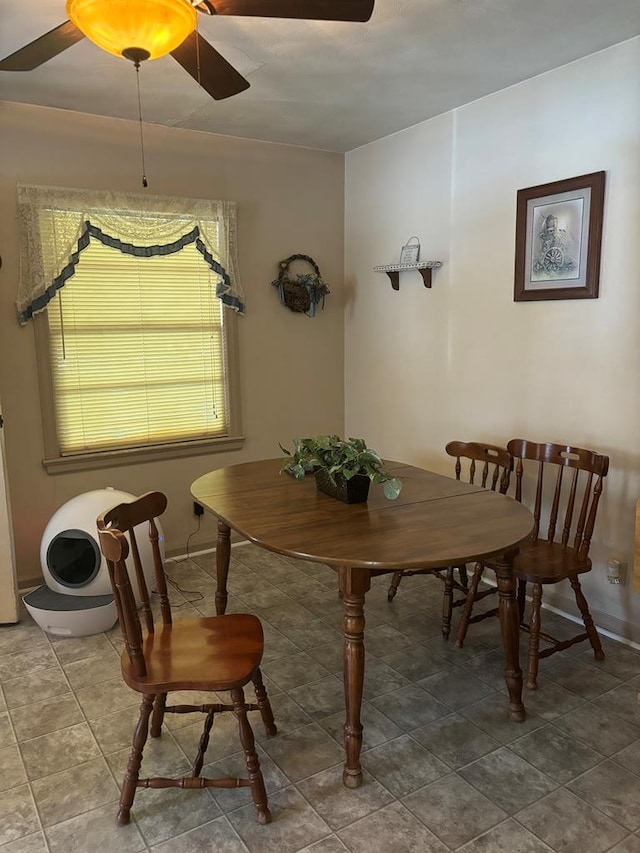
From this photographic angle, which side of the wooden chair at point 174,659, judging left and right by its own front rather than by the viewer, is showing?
right

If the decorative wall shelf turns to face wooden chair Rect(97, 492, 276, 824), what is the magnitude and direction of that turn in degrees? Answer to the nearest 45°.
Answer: approximately 45° to its left

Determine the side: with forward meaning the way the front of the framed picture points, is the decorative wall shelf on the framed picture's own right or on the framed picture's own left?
on the framed picture's own right

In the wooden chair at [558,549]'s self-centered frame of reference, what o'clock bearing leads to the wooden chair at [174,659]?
the wooden chair at [174,659] is roughly at 12 o'clock from the wooden chair at [558,549].

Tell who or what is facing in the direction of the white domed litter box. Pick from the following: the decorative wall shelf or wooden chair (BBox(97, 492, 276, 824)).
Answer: the decorative wall shelf

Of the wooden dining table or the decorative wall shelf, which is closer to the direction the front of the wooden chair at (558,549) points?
the wooden dining table

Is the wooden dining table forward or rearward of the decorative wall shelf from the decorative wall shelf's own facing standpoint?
forward

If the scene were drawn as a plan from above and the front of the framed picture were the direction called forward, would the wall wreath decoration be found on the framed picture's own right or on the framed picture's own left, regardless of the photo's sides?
on the framed picture's own right

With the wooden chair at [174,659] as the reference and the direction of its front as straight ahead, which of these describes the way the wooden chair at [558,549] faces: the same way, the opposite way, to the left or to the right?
the opposite way

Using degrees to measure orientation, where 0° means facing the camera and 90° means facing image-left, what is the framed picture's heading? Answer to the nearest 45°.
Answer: approximately 45°

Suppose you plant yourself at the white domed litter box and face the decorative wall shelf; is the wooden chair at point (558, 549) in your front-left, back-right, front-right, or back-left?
front-right

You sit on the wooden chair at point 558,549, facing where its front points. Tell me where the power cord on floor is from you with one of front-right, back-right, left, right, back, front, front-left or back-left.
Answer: front-right

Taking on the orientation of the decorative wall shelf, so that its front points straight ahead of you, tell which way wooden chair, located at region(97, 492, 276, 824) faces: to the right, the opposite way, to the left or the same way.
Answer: the opposite way

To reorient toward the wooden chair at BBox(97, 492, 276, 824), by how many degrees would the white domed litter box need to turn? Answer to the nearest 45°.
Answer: approximately 45° to its left

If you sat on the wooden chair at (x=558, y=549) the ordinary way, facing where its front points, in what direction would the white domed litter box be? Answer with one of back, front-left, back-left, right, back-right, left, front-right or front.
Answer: front-right

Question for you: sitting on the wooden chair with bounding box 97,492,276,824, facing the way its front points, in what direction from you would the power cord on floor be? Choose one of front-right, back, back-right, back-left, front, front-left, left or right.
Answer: left

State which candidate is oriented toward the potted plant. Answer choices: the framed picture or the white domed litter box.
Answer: the framed picture

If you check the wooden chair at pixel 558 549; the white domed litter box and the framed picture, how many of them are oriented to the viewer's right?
0

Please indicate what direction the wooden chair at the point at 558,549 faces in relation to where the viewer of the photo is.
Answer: facing the viewer and to the left of the viewer

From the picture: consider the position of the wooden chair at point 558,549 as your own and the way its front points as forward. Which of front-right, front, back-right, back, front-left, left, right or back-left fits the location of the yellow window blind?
front-right

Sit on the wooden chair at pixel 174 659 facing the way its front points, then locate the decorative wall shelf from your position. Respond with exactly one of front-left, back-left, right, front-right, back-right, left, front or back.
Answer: front-left
